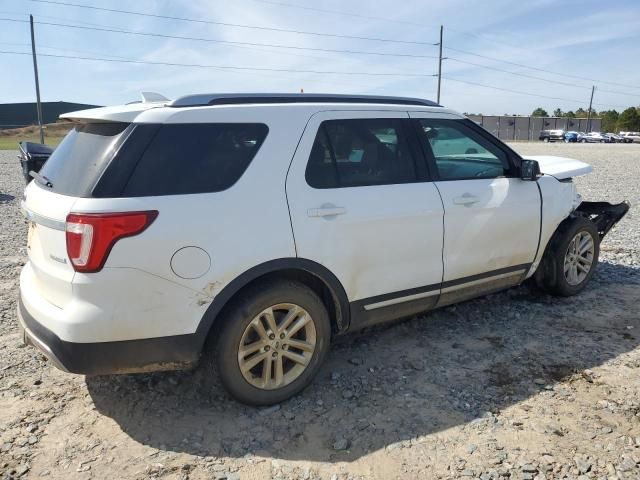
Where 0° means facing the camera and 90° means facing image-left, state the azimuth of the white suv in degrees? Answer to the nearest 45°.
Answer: approximately 225°

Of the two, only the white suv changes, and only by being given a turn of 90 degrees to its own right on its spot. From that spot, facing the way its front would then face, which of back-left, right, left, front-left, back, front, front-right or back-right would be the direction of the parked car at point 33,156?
back
